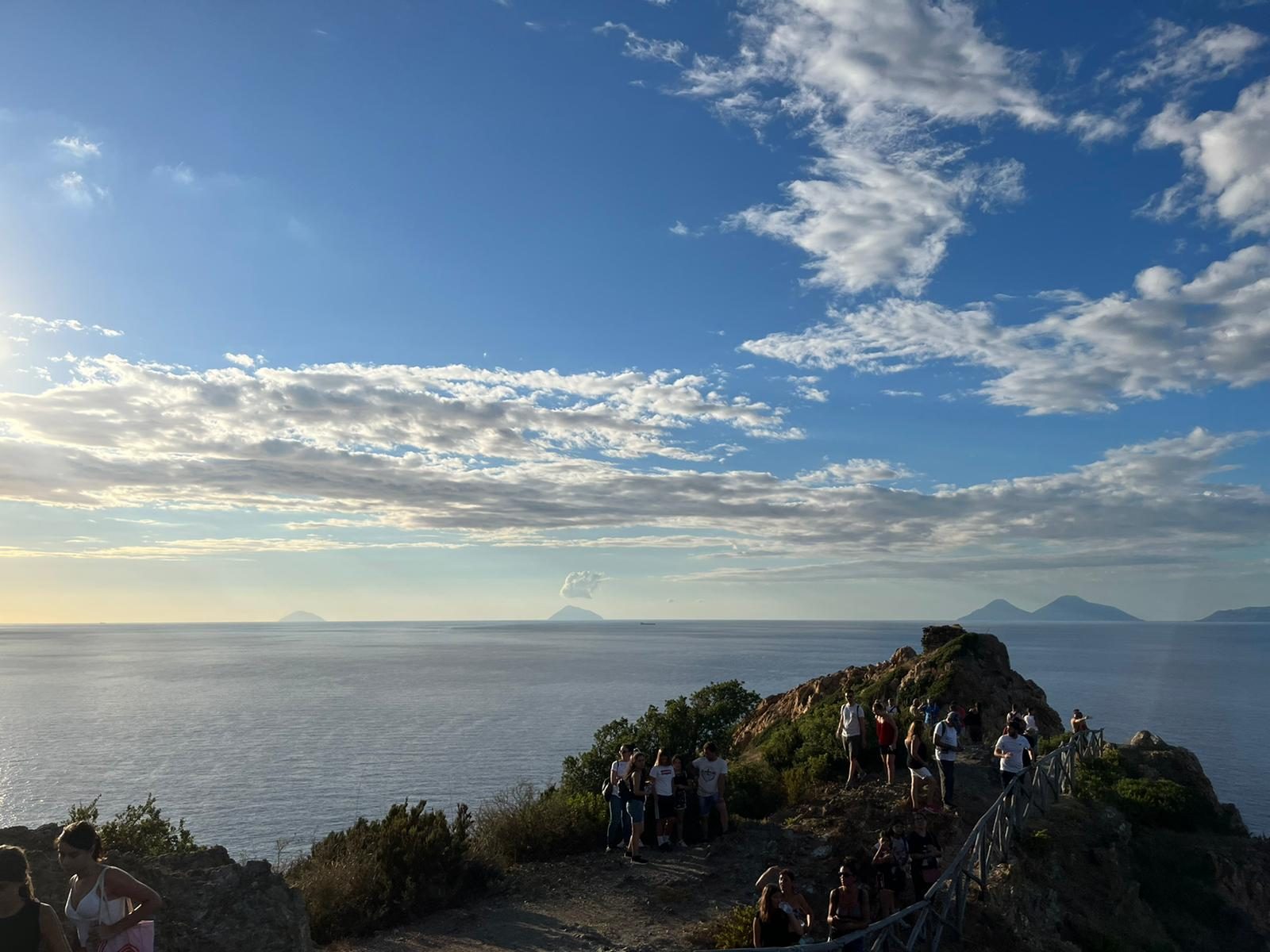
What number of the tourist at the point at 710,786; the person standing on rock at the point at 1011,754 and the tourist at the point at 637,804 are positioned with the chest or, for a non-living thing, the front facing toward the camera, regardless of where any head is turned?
2

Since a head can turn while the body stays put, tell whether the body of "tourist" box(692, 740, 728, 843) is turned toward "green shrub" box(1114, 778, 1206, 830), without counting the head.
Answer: no

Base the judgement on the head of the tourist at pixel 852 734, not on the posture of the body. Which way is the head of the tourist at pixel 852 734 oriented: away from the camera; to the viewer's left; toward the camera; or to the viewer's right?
toward the camera

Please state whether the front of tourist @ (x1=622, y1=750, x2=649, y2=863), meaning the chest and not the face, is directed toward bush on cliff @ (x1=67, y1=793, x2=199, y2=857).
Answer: no

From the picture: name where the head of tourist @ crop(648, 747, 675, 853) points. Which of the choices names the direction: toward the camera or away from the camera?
toward the camera

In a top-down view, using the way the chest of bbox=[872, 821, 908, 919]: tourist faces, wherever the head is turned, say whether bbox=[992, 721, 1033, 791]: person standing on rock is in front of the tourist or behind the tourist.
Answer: behind

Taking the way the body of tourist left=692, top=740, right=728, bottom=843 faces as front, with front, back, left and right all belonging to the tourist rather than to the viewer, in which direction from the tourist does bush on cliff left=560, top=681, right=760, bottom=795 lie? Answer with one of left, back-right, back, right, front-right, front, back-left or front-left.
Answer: back

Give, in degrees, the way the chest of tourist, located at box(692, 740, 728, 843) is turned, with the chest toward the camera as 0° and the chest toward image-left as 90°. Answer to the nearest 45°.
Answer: approximately 0°

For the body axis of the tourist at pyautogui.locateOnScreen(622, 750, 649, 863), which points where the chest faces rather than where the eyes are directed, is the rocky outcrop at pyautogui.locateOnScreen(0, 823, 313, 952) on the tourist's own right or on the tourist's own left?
on the tourist's own right

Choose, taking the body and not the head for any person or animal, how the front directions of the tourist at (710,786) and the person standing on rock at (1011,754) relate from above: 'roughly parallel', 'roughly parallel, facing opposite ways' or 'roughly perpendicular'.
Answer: roughly parallel

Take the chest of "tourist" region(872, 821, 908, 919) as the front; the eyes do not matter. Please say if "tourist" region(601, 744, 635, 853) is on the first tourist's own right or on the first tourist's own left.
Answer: on the first tourist's own right

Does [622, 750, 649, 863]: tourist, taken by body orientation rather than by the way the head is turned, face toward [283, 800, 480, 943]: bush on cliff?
no

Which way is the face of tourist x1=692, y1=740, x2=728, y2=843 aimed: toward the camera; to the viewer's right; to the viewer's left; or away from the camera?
toward the camera
